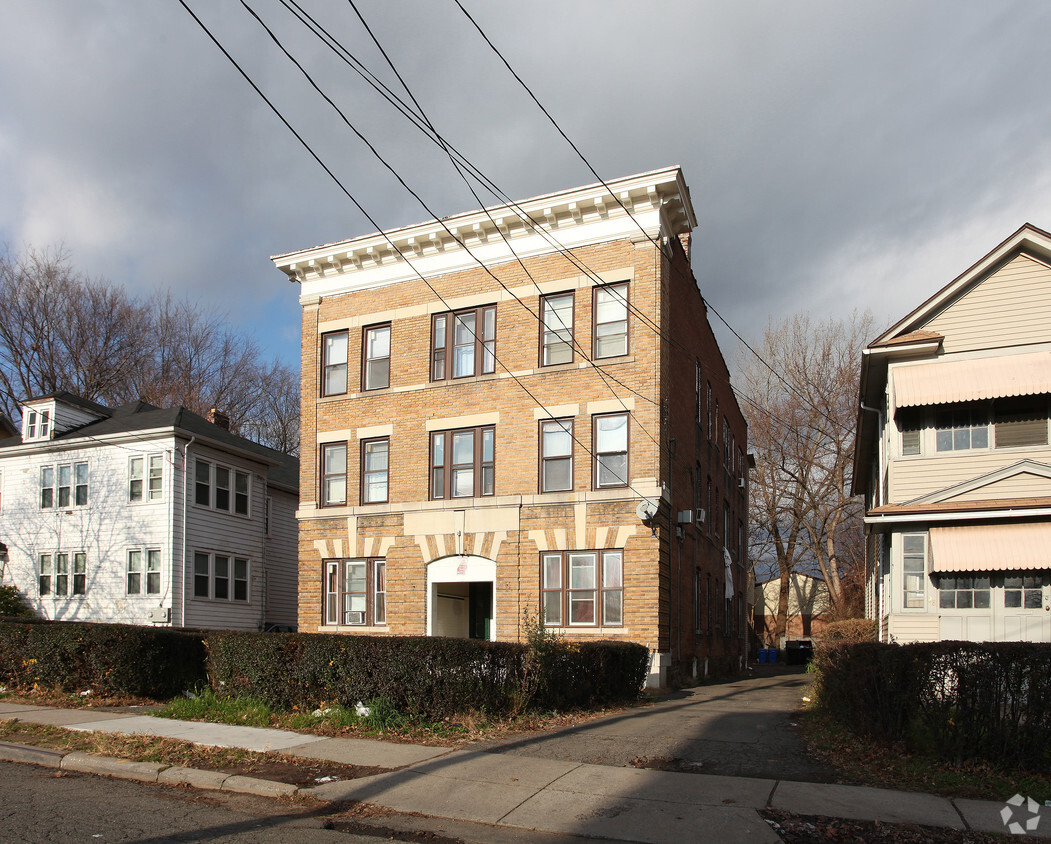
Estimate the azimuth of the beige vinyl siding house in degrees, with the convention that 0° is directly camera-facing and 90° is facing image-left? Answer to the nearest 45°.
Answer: approximately 0°

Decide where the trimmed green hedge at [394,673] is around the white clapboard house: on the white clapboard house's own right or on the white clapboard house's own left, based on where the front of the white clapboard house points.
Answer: on the white clapboard house's own left

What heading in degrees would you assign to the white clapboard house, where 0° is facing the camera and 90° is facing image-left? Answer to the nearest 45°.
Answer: approximately 45°

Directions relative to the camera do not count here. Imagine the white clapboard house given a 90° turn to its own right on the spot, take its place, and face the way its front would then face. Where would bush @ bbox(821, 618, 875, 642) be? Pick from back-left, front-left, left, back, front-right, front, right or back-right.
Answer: back

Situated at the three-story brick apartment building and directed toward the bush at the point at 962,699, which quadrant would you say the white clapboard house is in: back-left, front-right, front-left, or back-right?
back-right

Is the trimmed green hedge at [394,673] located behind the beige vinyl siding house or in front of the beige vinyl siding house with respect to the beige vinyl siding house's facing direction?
in front

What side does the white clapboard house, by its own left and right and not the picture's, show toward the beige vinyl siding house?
left

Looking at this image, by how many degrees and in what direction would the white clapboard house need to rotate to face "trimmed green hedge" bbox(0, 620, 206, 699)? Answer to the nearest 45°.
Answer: approximately 45° to its left

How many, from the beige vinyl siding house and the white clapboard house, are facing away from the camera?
0
